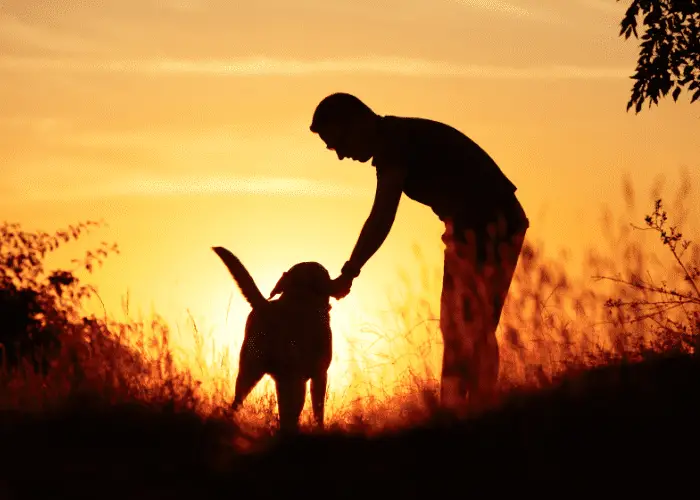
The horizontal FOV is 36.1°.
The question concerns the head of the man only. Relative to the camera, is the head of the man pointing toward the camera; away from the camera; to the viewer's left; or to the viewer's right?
to the viewer's left

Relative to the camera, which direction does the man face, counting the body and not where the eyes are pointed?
to the viewer's left

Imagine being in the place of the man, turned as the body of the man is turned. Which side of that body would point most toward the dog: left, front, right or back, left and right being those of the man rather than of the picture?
front
